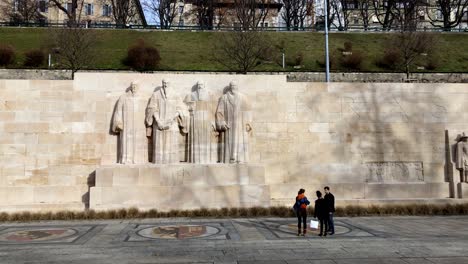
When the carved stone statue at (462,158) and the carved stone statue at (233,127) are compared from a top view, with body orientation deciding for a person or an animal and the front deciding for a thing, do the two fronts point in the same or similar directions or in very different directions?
same or similar directions

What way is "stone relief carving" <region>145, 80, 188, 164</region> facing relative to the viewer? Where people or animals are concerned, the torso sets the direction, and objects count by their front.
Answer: toward the camera

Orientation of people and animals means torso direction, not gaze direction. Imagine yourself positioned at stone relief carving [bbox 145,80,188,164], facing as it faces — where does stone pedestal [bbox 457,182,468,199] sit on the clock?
The stone pedestal is roughly at 9 o'clock from the stone relief carving.

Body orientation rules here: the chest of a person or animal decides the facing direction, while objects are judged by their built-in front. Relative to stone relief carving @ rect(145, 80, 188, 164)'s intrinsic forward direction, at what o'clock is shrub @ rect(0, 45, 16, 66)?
The shrub is roughly at 5 o'clock from the stone relief carving.

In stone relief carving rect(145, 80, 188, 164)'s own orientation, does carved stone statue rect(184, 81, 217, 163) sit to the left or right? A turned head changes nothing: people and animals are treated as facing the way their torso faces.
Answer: on its left

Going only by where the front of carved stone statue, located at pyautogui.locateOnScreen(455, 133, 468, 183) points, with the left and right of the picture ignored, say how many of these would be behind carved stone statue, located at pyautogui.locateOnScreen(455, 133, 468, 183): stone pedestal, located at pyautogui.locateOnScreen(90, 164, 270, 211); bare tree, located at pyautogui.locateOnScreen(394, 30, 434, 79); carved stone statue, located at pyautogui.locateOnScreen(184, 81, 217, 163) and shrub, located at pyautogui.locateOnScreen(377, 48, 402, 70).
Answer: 2

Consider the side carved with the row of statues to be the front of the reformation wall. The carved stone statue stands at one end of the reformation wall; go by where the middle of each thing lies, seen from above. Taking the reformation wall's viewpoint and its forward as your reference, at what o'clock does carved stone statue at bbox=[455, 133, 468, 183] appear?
The carved stone statue is roughly at 9 o'clock from the reformation wall.

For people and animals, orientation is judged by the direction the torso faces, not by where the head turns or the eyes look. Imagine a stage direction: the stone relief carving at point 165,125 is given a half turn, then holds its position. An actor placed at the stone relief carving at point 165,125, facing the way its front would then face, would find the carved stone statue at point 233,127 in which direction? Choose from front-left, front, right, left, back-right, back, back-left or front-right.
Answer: right

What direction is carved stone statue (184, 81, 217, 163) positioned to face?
toward the camera

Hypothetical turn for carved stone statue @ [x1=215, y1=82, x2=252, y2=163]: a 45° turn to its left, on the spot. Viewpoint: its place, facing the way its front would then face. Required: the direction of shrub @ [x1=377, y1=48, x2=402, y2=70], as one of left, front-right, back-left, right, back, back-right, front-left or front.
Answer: left

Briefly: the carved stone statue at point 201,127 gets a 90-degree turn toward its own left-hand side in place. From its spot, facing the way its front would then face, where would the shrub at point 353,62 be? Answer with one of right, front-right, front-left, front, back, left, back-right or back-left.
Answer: front-left

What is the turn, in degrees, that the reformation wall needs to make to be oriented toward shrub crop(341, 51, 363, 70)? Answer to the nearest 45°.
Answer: approximately 135° to its left

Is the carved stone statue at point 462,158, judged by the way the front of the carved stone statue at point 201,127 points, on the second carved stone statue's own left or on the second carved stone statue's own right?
on the second carved stone statue's own left

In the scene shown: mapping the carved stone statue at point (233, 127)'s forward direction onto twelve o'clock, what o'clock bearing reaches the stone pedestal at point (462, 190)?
The stone pedestal is roughly at 9 o'clock from the carved stone statue.

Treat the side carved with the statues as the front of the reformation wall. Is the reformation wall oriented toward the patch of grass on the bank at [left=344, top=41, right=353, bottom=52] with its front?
no

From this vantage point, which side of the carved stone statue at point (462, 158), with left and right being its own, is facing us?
front

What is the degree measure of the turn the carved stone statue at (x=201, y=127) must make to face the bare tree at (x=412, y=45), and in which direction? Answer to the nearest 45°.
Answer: approximately 135° to its left

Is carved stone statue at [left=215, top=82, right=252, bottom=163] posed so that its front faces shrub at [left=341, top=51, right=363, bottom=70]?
no

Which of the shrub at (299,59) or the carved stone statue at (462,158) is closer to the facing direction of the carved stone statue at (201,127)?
the carved stone statue
